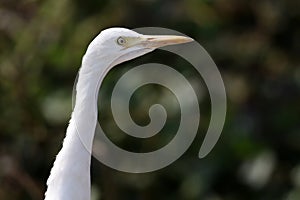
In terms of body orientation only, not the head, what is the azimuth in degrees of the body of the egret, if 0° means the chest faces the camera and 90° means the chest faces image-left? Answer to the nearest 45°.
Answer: approximately 270°
